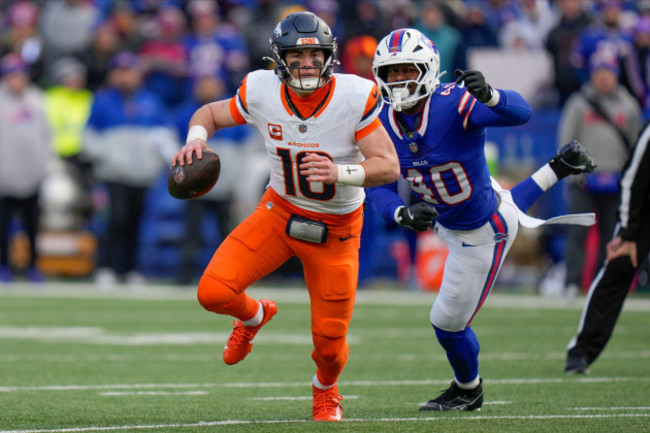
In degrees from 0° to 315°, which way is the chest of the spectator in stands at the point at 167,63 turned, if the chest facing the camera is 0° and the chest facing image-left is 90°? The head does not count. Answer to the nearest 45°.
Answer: approximately 0°

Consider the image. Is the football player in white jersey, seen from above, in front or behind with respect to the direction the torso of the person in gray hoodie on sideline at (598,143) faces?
in front

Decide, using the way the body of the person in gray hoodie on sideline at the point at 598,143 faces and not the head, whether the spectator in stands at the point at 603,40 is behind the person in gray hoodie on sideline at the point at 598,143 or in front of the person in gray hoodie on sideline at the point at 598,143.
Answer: behind

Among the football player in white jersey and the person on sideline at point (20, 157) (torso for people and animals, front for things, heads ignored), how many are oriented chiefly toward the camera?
2

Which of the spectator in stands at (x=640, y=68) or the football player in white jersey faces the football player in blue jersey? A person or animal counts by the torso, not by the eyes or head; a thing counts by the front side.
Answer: the spectator in stands

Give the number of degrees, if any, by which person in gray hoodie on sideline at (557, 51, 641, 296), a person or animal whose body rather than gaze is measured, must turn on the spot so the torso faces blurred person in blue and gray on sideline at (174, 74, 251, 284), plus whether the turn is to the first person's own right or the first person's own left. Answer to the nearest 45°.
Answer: approximately 90° to the first person's own right

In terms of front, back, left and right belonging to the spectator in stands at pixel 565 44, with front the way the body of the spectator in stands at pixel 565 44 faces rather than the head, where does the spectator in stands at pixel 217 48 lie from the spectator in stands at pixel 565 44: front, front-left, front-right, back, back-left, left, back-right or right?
right

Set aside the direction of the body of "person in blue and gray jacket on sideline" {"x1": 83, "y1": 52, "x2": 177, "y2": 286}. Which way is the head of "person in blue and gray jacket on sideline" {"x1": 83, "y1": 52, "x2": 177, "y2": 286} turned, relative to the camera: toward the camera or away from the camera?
toward the camera

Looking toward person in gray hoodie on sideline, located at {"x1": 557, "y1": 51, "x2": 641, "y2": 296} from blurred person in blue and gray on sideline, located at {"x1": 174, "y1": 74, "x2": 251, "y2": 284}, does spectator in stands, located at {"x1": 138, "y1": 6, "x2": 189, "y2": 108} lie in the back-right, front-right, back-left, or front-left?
back-left

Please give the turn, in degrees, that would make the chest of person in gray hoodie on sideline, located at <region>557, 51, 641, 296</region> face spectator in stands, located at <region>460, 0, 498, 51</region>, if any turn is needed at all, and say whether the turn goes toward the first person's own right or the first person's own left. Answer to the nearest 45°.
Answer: approximately 135° to the first person's own right

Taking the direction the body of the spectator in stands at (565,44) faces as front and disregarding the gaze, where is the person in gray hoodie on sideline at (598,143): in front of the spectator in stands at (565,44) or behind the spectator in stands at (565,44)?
in front

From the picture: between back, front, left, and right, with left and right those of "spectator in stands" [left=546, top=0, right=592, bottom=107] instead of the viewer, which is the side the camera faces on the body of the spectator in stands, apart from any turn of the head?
front

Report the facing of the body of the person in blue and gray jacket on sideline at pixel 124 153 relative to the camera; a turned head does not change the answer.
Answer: toward the camera

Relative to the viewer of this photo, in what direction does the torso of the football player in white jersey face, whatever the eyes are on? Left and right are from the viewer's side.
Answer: facing the viewer

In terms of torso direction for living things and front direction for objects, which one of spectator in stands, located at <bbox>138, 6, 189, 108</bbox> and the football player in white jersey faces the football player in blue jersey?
the spectator in stands

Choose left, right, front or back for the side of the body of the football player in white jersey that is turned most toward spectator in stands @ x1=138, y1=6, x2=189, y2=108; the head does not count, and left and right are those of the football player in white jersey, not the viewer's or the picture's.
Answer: back
